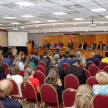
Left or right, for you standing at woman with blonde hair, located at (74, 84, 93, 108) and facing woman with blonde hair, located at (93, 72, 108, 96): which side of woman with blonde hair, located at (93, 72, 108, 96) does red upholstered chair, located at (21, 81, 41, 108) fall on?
left

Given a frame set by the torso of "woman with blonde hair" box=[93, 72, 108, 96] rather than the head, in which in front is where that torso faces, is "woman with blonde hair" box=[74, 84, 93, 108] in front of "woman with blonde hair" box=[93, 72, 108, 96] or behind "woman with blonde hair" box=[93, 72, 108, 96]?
behind

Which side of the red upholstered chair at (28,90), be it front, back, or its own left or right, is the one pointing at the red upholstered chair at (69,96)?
right

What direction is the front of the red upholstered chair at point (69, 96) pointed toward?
away from the camera

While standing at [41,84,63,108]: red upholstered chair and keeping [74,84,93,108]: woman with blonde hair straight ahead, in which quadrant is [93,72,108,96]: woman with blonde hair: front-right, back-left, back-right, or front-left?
front-left

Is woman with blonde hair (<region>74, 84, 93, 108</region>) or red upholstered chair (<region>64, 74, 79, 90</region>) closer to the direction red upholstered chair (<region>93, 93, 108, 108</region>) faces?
the red upholstered chair

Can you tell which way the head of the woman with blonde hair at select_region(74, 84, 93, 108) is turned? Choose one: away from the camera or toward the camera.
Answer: away from the camera

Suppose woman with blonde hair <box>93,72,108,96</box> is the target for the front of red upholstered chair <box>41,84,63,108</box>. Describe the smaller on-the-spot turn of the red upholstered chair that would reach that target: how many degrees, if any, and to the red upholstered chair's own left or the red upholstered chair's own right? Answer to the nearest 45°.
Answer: approximately 45° to the red upholstered chair's own right

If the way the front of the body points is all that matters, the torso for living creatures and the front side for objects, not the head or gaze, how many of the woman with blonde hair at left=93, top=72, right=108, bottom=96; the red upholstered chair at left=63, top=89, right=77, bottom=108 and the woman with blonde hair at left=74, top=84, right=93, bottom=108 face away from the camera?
3

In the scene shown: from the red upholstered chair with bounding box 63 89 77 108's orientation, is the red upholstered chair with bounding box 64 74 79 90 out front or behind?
out front

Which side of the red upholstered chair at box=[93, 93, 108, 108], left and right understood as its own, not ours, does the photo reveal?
back

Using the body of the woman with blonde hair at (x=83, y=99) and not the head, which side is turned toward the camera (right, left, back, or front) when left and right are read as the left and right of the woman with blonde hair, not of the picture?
back

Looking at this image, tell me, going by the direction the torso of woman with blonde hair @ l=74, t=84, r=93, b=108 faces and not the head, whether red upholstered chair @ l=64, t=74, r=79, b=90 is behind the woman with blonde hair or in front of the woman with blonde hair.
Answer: in front

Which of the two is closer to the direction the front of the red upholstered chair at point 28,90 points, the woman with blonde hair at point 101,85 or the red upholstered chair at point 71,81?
the red upholstered chair

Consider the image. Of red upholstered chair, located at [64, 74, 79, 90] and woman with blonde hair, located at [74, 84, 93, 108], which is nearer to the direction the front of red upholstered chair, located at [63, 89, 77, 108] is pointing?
the red upholstered chair
